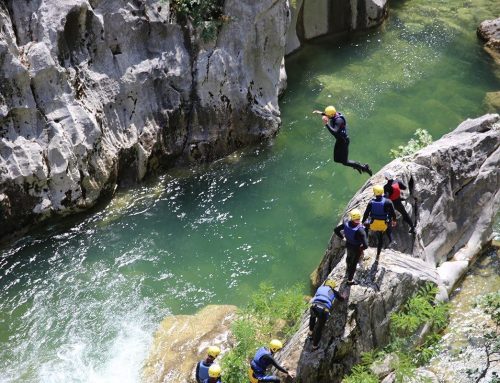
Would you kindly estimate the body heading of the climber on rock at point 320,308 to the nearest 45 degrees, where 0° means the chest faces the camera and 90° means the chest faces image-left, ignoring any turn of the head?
approximately 225°

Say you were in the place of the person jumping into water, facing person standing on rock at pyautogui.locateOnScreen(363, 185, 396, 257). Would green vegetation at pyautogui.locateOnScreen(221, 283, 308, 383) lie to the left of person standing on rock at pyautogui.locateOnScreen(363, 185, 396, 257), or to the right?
right

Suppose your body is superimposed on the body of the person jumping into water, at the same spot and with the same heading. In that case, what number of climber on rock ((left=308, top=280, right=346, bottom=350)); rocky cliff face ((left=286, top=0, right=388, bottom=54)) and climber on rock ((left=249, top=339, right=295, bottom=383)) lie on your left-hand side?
2

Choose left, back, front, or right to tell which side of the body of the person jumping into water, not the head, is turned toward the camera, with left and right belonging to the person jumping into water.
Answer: left

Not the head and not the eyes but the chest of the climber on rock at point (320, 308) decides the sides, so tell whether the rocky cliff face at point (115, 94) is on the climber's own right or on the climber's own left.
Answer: on the climber's own left

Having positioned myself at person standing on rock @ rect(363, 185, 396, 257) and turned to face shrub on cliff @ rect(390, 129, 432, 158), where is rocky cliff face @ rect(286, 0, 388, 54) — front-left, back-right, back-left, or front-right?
front-left

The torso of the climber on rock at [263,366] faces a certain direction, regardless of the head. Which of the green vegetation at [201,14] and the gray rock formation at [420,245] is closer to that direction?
the gray rock formation

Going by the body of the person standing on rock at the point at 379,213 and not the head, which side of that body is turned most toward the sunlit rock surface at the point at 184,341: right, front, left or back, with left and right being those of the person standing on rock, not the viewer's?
left

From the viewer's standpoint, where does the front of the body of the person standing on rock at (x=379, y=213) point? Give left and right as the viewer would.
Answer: facing away from the viewer

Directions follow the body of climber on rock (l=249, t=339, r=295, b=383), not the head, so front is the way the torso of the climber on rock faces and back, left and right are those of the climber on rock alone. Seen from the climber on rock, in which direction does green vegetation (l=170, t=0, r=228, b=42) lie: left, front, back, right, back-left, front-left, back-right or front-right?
left

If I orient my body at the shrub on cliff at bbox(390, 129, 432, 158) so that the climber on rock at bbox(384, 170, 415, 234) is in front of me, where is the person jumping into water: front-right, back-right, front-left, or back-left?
front-right

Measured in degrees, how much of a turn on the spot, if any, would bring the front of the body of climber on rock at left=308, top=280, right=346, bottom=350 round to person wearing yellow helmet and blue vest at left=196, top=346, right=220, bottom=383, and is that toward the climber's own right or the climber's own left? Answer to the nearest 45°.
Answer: approximately 135° to the climber's own left

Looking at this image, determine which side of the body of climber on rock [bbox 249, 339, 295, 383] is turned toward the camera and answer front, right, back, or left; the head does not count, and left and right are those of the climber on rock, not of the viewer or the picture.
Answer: right

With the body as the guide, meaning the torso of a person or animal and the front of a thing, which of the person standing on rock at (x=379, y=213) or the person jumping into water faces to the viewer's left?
the person jumping into water

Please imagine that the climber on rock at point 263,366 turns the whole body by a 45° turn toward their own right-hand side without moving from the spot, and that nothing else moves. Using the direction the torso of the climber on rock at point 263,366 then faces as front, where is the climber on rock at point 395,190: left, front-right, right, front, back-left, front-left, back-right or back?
left

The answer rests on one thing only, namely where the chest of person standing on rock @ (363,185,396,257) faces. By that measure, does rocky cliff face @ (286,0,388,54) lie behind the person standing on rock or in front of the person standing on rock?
in front

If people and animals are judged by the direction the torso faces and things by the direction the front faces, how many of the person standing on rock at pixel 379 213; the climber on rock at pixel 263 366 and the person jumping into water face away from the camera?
1

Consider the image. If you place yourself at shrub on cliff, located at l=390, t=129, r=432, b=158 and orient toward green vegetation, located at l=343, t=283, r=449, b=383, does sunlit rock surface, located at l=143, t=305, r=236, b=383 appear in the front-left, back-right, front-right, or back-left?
front-right

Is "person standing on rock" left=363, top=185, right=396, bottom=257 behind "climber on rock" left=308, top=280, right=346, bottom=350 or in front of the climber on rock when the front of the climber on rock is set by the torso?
in front
